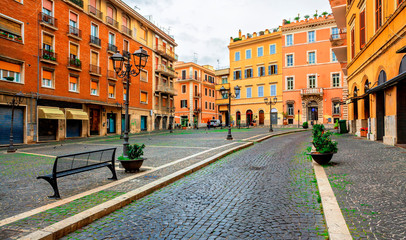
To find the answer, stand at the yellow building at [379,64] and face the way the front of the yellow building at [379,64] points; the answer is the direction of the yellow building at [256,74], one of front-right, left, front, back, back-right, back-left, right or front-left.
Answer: right

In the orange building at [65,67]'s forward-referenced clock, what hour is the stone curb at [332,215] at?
The stone curb is roughly at 1 o'clock from the orange building.

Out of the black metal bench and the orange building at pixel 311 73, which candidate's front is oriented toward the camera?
the orange building

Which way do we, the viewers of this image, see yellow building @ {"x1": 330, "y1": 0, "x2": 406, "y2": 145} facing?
facing the viewer and to the left of the viewer

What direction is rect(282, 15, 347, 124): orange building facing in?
toward the camera

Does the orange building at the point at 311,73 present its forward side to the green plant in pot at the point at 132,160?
yes

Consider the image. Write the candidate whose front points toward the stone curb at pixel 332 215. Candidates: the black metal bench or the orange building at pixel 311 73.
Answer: the orange building

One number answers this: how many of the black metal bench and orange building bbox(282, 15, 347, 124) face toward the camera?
1

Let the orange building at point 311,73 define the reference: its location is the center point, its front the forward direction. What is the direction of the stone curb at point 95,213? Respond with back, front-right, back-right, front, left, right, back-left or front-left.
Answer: front

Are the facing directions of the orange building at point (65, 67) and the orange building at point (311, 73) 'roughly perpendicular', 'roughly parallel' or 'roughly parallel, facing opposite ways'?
roughly perpendicular

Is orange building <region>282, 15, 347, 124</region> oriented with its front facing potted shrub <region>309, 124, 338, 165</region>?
yes

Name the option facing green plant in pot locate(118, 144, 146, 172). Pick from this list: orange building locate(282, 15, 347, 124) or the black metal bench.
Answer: the orange building

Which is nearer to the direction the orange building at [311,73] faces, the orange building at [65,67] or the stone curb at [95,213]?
the stone curb

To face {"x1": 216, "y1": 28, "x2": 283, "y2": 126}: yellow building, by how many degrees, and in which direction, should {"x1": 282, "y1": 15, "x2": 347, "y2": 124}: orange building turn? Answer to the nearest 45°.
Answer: approximately 90° to its right

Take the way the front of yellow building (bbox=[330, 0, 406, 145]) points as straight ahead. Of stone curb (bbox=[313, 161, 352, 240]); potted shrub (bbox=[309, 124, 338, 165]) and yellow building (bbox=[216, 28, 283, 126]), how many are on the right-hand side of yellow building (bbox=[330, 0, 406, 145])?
1

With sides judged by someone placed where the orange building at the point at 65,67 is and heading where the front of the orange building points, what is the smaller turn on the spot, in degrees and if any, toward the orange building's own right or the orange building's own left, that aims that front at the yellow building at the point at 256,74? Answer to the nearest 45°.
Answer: approximately 45° to the orange building's own left
